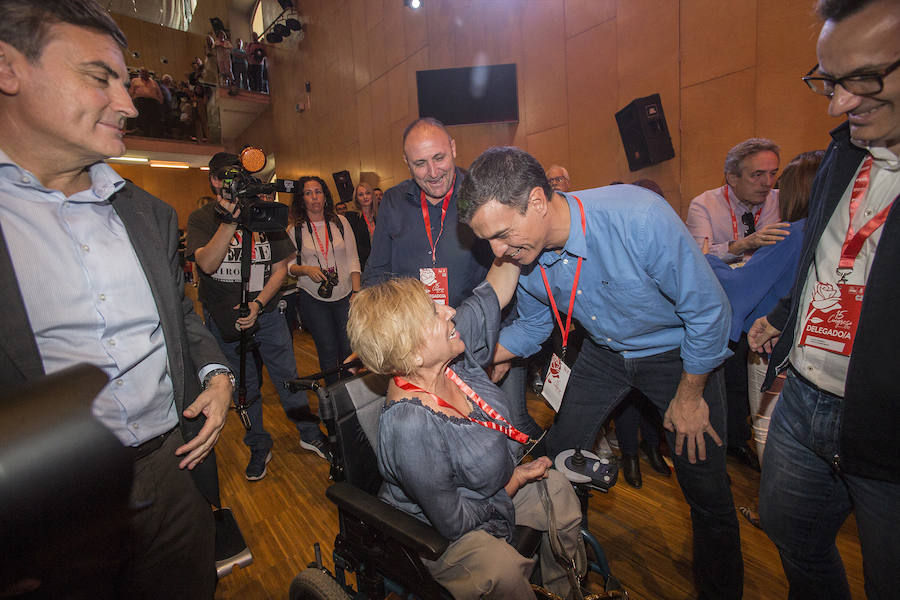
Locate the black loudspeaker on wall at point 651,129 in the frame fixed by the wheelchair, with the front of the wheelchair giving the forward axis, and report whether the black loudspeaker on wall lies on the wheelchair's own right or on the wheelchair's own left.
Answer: on the wheelchair's own left

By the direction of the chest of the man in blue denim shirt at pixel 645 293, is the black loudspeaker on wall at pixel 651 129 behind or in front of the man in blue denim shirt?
behind

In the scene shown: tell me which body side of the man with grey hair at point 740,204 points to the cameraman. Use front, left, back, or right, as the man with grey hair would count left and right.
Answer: right

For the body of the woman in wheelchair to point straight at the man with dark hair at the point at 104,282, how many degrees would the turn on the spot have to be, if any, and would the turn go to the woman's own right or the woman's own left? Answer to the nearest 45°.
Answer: approximately 135° to the woman's own right

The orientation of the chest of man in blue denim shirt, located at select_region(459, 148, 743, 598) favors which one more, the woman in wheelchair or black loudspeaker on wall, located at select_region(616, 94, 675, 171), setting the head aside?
the woman in wheelchair

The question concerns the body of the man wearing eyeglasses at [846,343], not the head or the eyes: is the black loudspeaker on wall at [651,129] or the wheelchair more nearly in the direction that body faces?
the wheelchair

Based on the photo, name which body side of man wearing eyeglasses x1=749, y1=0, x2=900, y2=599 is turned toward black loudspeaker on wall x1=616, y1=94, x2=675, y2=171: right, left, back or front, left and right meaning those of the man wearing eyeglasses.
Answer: right

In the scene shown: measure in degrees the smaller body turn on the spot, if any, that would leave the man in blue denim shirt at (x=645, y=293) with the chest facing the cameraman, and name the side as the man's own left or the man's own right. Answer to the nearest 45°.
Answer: approximately 45° to the man's own right

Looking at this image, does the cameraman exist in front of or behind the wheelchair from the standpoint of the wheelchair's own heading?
behind
